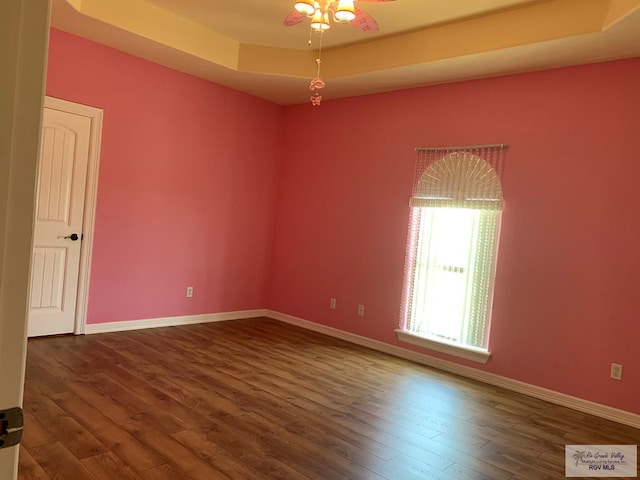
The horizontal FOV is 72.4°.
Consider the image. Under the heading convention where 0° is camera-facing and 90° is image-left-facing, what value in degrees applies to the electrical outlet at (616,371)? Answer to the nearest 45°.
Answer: approximately 45°

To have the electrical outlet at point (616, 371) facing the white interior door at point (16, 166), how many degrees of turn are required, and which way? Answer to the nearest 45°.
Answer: approximately 45° to its left

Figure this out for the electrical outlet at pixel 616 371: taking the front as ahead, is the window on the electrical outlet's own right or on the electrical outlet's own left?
on the electrical outlet's own right

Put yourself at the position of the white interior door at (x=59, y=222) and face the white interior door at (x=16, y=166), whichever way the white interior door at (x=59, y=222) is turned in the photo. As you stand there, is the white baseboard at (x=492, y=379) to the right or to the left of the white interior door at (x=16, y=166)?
left

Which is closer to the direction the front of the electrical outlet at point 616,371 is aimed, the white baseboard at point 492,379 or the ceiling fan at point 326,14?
the ceiling fan

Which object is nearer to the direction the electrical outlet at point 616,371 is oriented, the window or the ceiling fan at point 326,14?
the ceiling fan

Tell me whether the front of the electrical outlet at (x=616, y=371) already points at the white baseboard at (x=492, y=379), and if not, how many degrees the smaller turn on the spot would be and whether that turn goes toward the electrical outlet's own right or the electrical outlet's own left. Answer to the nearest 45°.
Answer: approximately 45° to the electrical outlet's own right

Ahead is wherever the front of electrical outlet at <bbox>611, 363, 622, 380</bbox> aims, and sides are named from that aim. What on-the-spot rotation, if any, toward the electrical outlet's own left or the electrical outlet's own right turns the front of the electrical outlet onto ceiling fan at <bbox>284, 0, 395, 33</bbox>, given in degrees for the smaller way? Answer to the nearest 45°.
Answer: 0° — it already faces it
